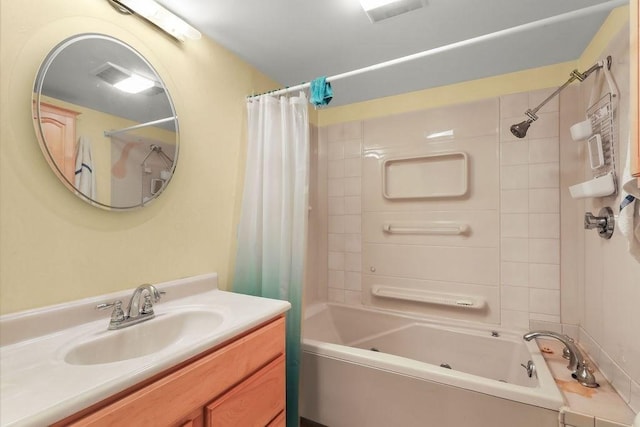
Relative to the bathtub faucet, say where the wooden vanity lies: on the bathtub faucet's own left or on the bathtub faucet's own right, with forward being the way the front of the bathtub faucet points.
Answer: on the bathtub faucet's own left

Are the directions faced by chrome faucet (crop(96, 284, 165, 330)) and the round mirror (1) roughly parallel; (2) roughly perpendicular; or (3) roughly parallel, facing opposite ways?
roughly parallel

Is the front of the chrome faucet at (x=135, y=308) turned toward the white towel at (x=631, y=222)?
yes

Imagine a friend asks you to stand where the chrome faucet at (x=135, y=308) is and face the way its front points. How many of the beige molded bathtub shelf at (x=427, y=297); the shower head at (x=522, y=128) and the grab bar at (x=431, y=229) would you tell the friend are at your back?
0

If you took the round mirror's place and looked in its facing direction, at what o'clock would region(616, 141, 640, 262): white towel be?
The white towel is roughly at 12 o'clock from the round mirror.

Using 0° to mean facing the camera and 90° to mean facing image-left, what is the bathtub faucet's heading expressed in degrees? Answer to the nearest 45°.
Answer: approximately 90°

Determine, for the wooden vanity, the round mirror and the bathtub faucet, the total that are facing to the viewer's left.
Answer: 1

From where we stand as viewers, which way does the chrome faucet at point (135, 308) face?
facing the viewer and to the right of the viewer
